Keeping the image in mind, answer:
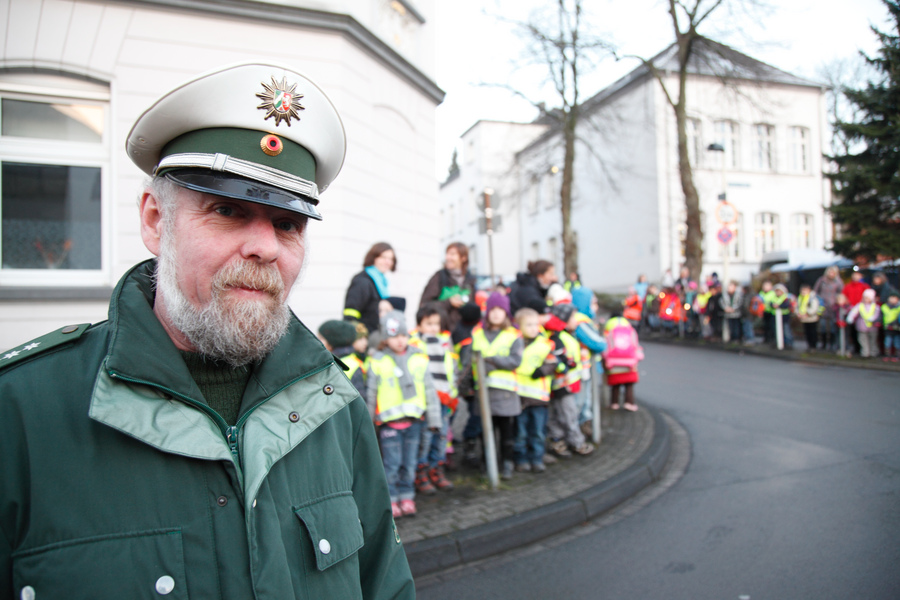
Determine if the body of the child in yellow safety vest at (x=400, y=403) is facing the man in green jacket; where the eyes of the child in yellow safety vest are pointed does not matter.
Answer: yes

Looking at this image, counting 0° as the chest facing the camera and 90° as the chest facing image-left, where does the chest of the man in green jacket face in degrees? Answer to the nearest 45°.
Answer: approximately 315°

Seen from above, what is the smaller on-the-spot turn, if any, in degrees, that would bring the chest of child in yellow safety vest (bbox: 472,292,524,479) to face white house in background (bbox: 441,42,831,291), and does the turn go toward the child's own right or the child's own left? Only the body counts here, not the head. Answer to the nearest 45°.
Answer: approximately 135° to the child's own left

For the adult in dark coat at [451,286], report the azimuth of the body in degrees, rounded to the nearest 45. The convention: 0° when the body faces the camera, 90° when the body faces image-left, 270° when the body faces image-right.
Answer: approximately 0°

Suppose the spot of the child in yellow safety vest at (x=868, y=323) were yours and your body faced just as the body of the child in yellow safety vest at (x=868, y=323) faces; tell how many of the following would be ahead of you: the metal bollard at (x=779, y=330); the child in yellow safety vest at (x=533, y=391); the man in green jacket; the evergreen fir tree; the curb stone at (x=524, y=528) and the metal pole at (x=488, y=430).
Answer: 4

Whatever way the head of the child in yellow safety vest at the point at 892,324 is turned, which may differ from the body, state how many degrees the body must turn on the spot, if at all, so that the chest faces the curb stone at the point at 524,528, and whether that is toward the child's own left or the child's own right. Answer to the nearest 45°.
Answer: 0° — they already face it
